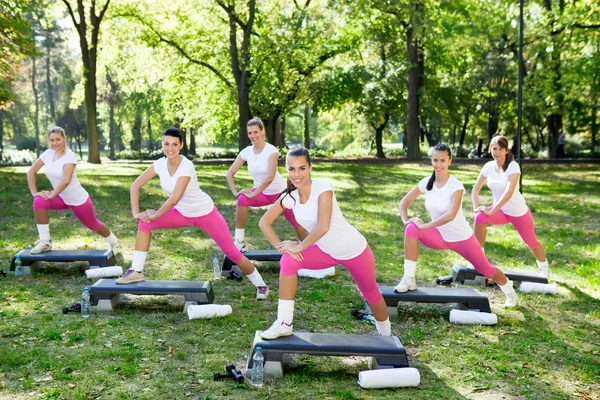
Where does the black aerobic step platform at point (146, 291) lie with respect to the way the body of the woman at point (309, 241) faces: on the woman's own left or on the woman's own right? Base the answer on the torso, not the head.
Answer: on the woman's own right

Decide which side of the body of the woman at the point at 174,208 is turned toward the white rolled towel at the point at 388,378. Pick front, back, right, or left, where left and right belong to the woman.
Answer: left

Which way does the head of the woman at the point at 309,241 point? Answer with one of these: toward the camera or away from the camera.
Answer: toward the camera

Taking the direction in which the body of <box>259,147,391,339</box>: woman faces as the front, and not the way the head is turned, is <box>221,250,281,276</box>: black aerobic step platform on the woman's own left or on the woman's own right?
on the woman's own right

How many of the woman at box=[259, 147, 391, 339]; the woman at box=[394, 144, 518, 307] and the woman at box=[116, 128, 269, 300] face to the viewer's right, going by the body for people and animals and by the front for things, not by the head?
0

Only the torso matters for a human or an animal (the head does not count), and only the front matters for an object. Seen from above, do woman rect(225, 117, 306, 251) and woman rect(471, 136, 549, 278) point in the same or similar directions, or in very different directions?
same or similar directions

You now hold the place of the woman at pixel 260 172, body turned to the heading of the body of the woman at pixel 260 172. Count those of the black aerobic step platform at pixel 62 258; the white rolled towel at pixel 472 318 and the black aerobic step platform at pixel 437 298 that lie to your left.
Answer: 2

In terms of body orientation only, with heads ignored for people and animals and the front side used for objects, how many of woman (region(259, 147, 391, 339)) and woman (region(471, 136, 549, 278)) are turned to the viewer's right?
0

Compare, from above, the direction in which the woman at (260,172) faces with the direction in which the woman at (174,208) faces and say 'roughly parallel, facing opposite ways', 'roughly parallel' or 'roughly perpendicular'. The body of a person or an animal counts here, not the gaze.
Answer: roughly parallel

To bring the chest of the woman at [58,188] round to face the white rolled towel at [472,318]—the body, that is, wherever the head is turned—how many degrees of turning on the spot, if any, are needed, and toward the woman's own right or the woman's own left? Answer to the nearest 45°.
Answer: approximately 90° to the woman's own left

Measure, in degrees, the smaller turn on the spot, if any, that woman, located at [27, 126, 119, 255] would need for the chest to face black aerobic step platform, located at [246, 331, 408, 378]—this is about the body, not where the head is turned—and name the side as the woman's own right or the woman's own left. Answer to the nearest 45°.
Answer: approximately 90° to the woman's own left

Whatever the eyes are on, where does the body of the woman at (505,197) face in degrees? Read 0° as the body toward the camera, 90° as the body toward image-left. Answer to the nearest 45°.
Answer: approximately 45°

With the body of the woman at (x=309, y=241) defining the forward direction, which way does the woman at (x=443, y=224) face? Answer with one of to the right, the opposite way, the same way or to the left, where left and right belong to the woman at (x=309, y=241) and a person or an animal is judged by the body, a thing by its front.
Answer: the same way

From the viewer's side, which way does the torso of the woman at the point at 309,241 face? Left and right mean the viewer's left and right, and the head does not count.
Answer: facing the viewer and to the left of the viewer

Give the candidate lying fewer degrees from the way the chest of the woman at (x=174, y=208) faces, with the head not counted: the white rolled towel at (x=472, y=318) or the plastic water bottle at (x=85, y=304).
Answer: the plastic water bottle

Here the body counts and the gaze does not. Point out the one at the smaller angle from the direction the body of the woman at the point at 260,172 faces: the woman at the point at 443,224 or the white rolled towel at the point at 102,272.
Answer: the white rolled towel

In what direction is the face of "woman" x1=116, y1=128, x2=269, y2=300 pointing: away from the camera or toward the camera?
toward the camera

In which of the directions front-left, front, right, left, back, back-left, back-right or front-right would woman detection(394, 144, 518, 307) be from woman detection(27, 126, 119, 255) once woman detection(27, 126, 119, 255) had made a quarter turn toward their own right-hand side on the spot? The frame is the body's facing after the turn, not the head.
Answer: back

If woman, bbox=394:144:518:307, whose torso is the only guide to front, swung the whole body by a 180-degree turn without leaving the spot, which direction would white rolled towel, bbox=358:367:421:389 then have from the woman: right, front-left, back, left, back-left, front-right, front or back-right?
back-right
